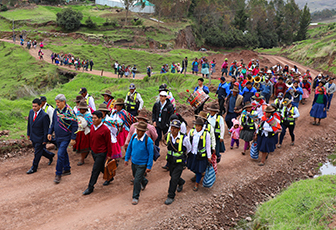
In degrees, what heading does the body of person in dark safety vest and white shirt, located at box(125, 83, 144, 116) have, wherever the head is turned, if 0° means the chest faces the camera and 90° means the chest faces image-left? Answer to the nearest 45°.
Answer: approximately 45°

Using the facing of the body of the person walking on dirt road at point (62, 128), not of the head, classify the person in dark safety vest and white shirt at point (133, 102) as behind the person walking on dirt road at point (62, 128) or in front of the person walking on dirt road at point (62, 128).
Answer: behind

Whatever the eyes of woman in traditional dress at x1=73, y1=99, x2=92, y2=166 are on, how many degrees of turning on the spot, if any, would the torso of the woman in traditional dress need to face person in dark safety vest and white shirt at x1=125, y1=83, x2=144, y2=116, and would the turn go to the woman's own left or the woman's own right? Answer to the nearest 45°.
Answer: approximately 180°

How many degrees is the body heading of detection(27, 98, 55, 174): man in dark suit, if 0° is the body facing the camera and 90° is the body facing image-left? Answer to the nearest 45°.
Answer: approximately 45°
